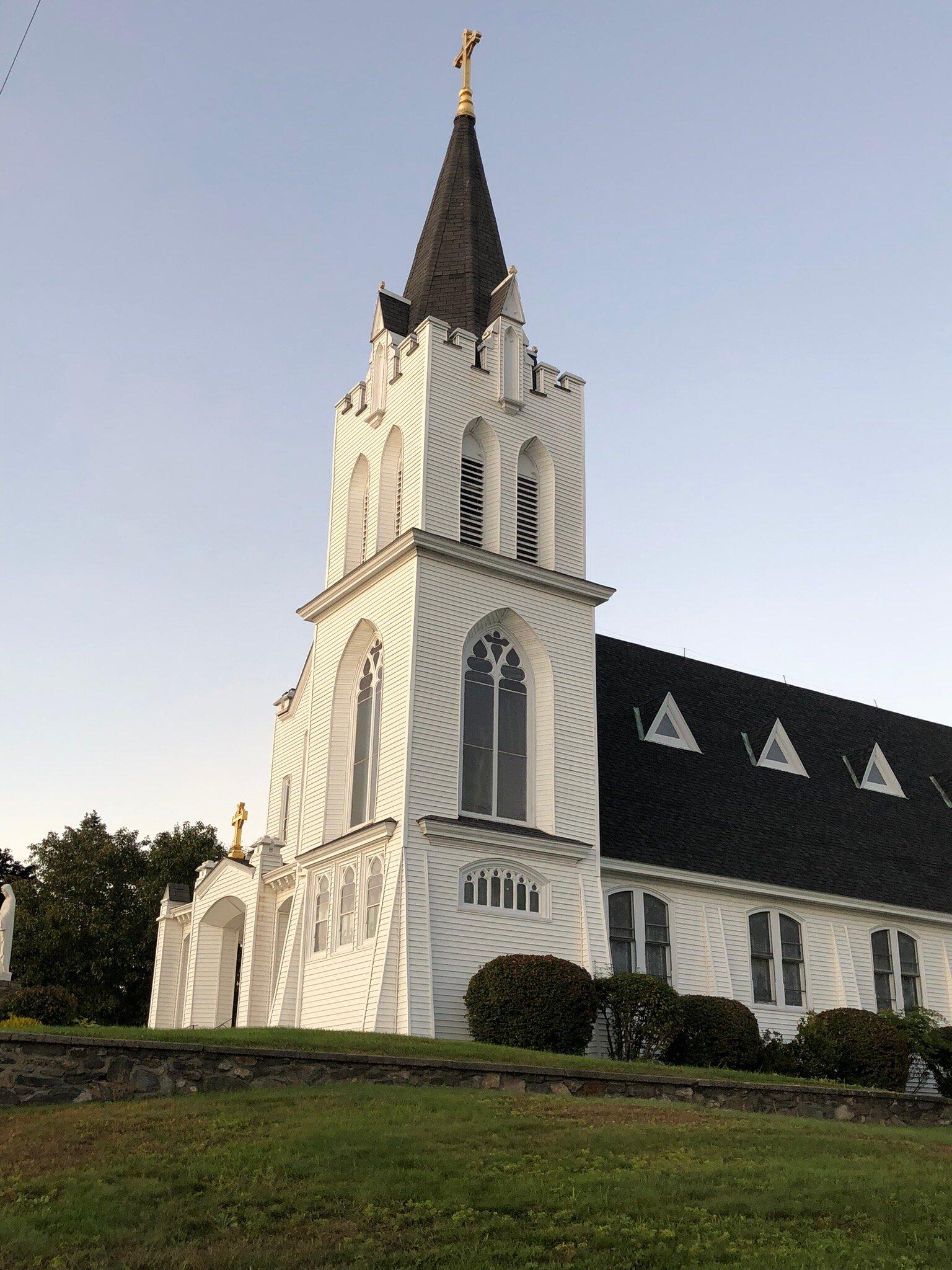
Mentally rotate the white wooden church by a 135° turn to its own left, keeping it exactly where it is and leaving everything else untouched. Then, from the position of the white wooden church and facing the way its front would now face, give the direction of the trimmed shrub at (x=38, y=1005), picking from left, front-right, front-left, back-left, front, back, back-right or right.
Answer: back

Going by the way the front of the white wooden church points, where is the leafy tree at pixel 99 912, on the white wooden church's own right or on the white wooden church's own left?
on the white wooden church's own right

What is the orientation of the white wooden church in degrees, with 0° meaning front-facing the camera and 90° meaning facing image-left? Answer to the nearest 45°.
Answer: approximately 45°

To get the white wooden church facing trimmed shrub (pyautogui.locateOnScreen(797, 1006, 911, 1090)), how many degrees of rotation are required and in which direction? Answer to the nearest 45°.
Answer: approximately 135° to its left
